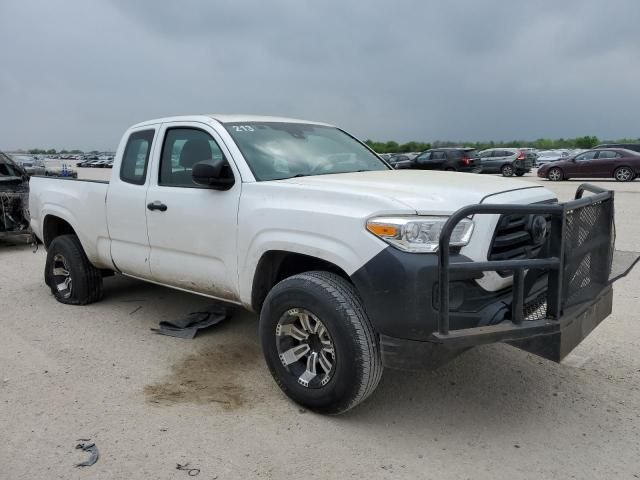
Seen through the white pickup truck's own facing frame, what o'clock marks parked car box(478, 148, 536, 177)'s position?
The parked car is roughly at 8 o'clock from the white pickup truck.

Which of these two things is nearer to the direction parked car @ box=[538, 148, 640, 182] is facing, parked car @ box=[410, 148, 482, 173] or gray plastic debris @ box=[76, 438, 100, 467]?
the parked car

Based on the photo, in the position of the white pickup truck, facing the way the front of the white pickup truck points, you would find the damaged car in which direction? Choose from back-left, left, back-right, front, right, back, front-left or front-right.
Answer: back

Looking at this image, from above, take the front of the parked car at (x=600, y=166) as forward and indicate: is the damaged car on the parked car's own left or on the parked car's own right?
on the parked car's own left

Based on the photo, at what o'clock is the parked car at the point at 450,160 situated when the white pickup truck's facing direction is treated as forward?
The parked car is roughly at 8 o'clock from the white pickup truck.

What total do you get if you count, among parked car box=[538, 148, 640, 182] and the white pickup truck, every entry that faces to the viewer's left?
1

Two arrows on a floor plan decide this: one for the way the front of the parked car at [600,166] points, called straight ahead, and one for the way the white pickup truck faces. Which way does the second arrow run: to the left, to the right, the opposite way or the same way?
the opposite way

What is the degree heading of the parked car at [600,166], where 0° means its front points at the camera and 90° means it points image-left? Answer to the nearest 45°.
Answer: approximately 90°

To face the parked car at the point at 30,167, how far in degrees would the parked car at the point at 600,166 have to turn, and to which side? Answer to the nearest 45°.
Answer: approximately 45° to its left

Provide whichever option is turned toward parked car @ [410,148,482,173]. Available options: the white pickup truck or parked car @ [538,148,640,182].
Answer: parked car @ [538,148,640,182]

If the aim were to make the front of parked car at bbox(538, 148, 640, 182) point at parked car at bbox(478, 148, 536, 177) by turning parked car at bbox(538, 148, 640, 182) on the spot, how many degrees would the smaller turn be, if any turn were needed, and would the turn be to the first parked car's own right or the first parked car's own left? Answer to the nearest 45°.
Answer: approximately 45° to the first parked car's own right

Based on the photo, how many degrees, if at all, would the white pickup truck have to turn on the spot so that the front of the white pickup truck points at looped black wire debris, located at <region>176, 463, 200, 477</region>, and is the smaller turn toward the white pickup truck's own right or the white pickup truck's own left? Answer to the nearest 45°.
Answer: approximately 90° to the white pickup truck's own right

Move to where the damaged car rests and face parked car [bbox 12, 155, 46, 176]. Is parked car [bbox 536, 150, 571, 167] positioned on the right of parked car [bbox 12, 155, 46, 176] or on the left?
right

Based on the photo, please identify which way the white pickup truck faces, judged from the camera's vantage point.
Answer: facing the viewer and to the right of the viewer

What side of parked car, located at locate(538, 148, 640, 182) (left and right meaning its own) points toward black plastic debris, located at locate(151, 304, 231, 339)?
left

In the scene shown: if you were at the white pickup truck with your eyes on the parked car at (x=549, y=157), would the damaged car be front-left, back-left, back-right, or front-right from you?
front-left

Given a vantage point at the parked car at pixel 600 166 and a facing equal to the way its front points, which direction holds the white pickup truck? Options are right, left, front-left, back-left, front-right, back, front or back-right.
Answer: left
